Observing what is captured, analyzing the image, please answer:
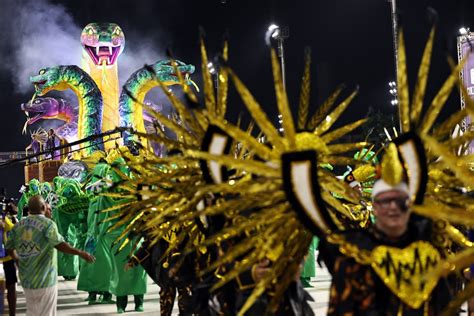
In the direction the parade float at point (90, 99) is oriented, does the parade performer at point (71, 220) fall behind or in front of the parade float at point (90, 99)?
in front

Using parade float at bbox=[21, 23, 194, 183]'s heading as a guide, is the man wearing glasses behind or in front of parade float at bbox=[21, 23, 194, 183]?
in front

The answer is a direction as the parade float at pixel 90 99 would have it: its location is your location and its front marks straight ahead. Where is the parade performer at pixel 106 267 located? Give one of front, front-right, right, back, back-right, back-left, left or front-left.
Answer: front

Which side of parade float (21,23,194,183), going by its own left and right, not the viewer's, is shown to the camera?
front

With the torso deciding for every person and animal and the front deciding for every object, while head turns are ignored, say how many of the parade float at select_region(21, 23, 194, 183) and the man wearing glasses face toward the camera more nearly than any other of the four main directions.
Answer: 2

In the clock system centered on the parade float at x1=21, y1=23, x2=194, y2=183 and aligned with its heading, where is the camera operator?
The camera operator is roughly at 12 o'clock from the parade float.

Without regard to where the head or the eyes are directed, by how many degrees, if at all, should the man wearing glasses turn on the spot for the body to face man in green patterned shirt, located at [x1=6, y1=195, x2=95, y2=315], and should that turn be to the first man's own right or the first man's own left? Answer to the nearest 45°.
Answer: approximately 135° to the first man's own right

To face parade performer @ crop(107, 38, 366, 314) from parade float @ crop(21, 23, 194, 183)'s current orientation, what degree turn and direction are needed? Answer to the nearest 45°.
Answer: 0° — it already faces them

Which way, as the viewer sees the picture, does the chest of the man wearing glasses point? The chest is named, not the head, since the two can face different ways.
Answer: toward the camera

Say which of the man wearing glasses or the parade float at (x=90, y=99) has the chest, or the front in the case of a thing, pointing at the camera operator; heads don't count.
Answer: the parade float

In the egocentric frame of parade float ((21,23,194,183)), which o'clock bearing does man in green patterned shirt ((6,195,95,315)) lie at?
The man in green patterned shirt is roughly at 12 o'clock from the parade float.
